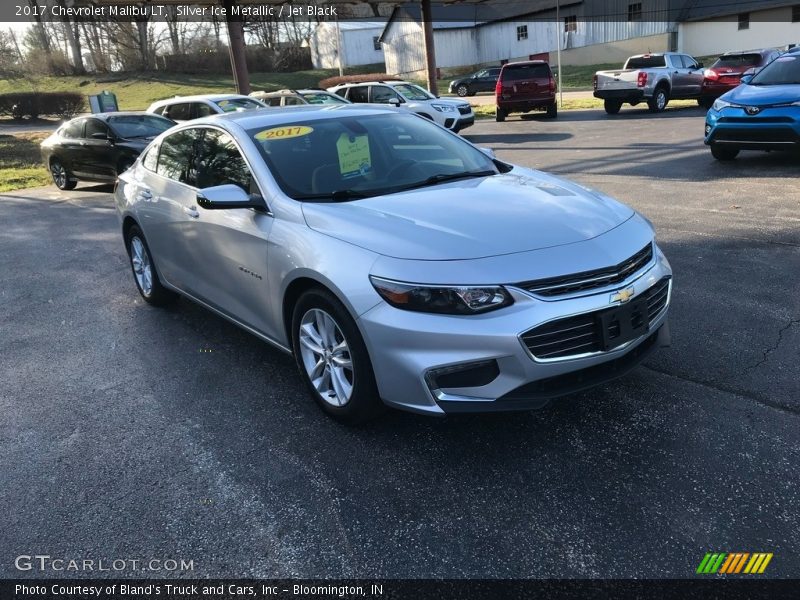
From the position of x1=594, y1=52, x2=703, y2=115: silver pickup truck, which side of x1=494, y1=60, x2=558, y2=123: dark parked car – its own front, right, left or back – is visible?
right

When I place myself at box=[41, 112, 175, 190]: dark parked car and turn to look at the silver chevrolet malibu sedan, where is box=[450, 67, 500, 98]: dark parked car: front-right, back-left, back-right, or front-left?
back-left

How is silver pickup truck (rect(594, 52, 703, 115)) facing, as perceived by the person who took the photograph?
facing away from the viewer and to the right of the viewer

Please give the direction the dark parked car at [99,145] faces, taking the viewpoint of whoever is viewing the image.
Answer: facing the viewer and to the right of the viewer

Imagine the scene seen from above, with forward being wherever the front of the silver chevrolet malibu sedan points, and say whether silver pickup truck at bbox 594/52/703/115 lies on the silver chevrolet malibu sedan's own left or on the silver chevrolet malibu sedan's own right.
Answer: on the silver chevrolet malibu sedan's own left

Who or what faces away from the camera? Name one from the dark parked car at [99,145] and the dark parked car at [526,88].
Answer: the dark parked car at [526,88]

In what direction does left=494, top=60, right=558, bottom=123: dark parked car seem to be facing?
away from the camera

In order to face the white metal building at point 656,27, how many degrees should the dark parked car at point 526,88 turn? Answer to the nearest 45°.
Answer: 0° — it already faces it

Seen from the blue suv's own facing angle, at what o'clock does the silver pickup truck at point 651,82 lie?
The silver pickup truck is roughly at 4 o'clock from the blue suv.

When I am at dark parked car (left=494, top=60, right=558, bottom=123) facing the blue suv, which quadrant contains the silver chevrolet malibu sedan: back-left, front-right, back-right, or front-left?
front-right
